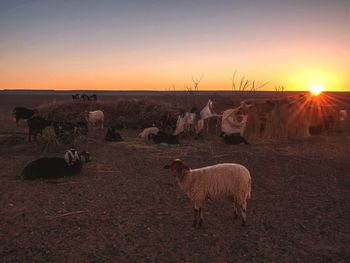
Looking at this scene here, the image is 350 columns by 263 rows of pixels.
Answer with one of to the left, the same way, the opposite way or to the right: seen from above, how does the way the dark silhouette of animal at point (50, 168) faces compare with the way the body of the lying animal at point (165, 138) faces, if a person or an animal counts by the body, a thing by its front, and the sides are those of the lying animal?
the opposite way

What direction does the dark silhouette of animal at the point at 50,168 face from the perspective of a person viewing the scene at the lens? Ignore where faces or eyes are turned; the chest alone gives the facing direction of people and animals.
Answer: facing to the right of the viewer

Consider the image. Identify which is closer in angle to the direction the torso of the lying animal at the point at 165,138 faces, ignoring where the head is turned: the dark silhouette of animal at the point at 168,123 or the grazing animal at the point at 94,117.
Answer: the grazing animal

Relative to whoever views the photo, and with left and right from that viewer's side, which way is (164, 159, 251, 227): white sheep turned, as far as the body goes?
facing to the left of the viewer

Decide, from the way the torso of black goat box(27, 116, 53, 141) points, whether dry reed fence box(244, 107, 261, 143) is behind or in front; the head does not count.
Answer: in front

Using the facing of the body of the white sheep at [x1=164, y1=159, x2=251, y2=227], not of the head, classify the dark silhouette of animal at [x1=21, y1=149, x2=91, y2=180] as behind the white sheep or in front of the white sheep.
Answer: in front

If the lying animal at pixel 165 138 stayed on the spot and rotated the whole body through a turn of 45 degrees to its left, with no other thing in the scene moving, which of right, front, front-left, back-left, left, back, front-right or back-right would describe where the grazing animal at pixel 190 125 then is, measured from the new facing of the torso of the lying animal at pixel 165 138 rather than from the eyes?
back

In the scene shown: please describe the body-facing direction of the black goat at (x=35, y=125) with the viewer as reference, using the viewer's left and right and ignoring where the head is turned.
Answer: facing to the right of the viewer

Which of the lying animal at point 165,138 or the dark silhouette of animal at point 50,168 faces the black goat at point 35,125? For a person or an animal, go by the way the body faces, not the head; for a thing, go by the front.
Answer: the lying animal

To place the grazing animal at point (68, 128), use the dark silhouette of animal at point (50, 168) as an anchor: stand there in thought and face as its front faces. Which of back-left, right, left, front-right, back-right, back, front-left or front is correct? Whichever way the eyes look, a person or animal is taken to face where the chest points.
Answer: left

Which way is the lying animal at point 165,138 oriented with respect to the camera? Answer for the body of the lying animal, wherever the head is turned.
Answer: to the viewer's left

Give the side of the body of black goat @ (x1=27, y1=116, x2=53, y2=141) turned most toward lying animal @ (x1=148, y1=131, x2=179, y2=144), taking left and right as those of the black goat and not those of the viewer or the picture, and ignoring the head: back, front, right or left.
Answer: front
